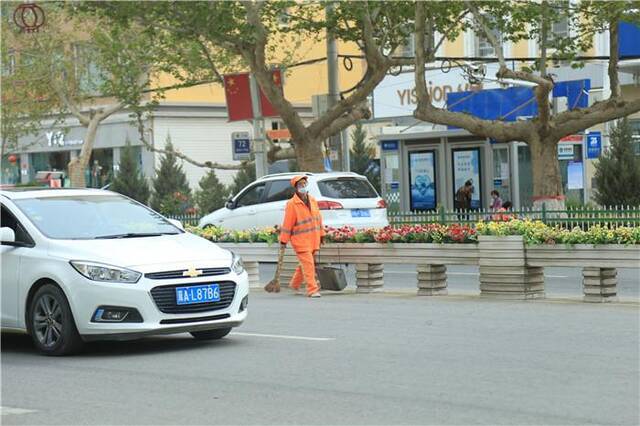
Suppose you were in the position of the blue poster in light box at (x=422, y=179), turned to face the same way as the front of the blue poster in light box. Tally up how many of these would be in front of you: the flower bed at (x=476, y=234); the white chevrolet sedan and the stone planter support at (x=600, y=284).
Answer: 3

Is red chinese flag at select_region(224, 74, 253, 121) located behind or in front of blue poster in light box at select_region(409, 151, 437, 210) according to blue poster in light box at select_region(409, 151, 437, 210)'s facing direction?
in front

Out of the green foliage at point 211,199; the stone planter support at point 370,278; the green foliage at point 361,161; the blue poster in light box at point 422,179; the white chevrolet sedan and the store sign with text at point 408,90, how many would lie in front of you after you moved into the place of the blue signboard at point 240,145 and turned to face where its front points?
2

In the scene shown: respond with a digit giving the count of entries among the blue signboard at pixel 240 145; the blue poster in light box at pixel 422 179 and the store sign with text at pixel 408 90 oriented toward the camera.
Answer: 3

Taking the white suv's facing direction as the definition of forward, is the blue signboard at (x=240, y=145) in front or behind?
in front

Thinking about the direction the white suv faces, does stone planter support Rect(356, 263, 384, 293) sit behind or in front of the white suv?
behind

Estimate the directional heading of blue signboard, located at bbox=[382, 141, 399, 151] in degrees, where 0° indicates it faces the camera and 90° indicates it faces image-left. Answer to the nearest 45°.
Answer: approximately 0°

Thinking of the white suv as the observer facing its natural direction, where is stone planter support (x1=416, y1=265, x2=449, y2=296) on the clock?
The stone planter support is roughly at 7 o'clock from the white suv.

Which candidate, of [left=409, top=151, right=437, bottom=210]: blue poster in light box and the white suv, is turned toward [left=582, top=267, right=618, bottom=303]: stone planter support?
the blue poster in light box

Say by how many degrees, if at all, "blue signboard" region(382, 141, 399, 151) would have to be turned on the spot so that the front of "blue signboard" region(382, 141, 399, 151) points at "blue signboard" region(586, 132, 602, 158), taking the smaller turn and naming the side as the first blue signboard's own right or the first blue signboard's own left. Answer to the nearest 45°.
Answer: approximately 90° to the first blue signboard's own left

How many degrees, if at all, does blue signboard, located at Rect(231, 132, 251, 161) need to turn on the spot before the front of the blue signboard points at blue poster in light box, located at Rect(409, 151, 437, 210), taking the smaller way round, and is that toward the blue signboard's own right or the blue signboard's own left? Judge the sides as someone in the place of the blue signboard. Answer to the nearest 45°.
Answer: approximately 135° to the blue signboard's own left

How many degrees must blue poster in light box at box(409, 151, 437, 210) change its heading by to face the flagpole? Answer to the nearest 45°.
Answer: approximately 45° to its right

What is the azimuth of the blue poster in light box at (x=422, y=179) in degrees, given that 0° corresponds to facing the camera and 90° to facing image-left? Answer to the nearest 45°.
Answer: approximately 0°
